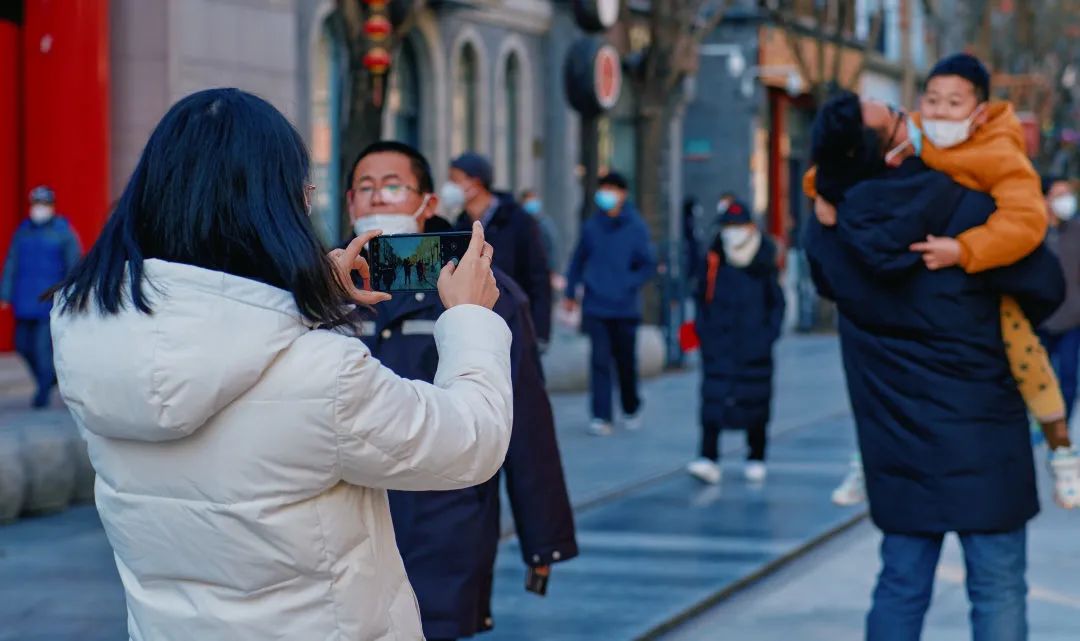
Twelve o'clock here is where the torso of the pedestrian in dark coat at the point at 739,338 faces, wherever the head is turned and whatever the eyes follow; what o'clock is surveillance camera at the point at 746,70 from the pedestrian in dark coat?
The surveillance camera is roughly at 6 o'clock from the pedestrian in dark coat.

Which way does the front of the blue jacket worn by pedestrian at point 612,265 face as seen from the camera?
toward the camera

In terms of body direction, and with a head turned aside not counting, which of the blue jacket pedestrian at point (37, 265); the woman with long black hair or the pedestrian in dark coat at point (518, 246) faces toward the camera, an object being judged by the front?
the blue jacket pedestrian

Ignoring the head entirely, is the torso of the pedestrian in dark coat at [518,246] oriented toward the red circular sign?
no

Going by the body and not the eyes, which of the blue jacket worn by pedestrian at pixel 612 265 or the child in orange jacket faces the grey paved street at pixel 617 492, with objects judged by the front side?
the blue jacket worn by pedestrian

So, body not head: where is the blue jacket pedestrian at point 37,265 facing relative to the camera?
toward the camera

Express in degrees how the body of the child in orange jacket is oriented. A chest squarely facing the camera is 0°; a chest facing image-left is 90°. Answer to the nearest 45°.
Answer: approximately 45°

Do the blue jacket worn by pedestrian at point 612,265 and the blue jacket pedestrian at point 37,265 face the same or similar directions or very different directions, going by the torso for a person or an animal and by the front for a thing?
same or similar directions

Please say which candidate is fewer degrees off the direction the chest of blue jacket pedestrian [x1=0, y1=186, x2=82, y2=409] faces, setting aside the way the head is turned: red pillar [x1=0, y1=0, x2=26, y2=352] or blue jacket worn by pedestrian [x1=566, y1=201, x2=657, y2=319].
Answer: the blue jacket worn by pedestrian

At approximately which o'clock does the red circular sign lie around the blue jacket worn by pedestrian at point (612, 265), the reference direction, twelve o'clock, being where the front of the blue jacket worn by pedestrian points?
The red circular sign is roughly at 6 o'clock from the blue jacket worn by pedestrian.

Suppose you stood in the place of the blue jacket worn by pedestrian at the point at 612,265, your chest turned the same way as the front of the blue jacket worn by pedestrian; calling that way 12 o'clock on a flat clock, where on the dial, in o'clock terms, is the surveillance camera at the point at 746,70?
The surveillance camera is roughly at 6 o'clock from the blue jacket worn by pedestrian.

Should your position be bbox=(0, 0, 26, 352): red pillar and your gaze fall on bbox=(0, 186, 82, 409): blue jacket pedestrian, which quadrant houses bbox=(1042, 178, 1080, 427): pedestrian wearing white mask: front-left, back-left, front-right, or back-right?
front-left

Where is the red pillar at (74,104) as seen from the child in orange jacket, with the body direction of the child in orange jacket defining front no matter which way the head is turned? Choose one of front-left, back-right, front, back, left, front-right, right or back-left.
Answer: right

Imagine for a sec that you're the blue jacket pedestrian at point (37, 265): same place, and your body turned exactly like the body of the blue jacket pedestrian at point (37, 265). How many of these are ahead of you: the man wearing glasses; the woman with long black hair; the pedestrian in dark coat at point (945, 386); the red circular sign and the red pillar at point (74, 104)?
3

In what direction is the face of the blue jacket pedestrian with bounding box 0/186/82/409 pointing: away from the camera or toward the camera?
toward the camera

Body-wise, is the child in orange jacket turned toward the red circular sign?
no

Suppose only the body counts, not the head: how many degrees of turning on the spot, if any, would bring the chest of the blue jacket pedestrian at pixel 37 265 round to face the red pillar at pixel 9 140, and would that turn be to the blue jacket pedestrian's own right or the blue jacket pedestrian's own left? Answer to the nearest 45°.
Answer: approximately 180°
